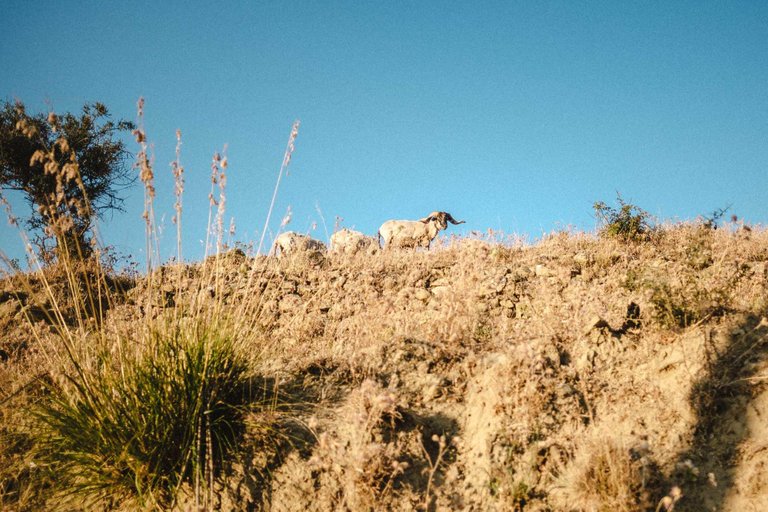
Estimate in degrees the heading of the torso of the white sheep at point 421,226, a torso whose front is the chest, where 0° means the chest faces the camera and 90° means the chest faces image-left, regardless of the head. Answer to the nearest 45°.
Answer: approximately 270°

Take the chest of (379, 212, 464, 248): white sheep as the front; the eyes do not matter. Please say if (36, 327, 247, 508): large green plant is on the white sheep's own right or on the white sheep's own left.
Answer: on the white sheep's own right
